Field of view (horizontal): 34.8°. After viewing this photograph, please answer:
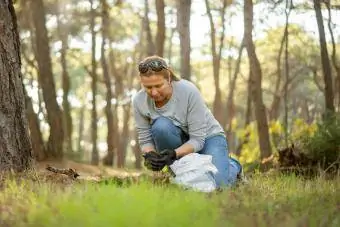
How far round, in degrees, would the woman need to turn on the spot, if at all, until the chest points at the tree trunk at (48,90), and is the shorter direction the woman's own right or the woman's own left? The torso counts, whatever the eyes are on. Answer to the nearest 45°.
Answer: approximately 135° to the woman's own right

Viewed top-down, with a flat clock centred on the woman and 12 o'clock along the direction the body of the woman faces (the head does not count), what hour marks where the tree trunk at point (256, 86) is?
The tree trunk is roughly at 5 o'clock from the woman.

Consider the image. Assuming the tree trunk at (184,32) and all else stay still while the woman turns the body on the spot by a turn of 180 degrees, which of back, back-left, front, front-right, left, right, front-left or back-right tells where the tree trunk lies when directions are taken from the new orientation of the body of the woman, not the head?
front-left

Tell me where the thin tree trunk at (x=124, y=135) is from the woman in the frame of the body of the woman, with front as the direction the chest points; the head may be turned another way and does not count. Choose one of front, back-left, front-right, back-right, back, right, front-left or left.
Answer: back-right

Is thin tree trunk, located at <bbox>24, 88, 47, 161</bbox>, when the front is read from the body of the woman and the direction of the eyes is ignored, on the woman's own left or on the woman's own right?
on the woman's own right

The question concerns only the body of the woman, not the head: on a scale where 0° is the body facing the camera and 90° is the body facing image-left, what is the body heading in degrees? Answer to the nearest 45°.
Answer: approximately 45°

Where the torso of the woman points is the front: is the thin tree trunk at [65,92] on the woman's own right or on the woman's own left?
on the woman's own right

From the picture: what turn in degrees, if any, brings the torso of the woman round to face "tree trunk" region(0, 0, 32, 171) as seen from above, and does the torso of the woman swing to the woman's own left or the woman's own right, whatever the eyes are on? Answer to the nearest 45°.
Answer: approximately 45° to the woman's own right
